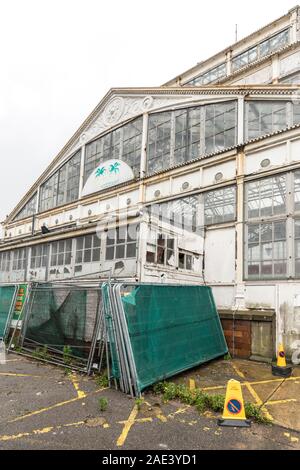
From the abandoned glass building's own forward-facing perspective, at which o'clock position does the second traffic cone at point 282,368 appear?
The second traffic cone is roughly at 10 o'clock from the abandoned glass building.

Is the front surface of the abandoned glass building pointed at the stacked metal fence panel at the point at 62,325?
yes

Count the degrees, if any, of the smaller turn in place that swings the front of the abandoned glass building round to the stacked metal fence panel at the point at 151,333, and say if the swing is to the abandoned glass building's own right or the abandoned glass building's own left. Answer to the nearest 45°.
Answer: approximately 45° to the abandoned glass building's own left

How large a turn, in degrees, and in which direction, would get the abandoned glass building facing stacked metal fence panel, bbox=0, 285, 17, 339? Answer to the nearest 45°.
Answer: approximately 45° to its right

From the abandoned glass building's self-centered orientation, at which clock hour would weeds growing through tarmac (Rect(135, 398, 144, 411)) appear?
The weeds growing through tarmac is roughly at 11 o'clock from the abandoned glass building.

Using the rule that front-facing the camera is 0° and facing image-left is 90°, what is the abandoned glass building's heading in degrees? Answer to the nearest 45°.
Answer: approximately 45°
